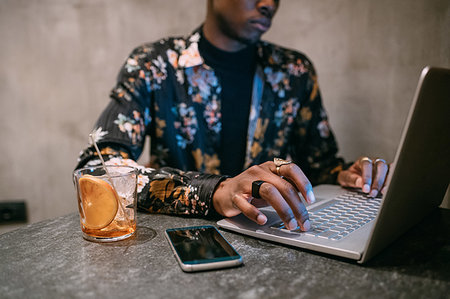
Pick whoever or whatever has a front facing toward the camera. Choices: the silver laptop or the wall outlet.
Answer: the wall outlet

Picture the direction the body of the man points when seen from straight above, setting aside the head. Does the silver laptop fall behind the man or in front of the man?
in front

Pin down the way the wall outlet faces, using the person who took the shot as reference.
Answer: facing the viewer

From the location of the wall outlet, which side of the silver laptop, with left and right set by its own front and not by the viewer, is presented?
front

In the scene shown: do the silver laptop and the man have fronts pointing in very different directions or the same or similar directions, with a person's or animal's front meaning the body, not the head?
very different directions

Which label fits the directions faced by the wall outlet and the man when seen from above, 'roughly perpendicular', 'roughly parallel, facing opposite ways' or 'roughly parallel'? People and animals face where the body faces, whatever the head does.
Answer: roughly parallel

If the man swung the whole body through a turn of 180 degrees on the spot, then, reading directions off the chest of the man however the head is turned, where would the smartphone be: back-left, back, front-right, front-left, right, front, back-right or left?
back-left

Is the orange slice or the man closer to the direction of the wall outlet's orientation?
the orange slice

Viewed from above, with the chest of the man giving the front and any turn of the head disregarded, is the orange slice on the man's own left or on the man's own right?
on the man's own right

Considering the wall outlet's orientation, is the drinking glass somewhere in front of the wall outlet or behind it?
in front

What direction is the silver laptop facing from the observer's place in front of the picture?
facing away from the viewer and to the left of the viewer

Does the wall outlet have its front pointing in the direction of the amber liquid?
yes

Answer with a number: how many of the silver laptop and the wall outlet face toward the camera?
1
